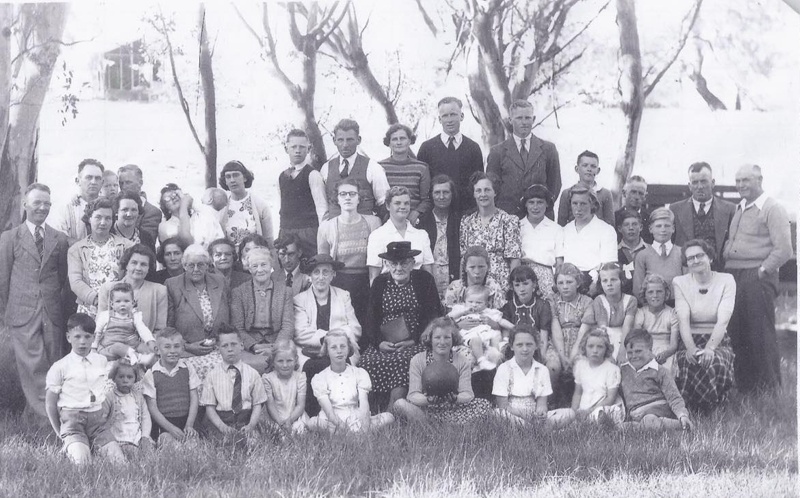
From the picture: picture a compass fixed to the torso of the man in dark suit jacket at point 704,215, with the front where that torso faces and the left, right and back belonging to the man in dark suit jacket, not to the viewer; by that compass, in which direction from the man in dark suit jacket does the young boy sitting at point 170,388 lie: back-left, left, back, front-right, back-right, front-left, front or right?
front-right

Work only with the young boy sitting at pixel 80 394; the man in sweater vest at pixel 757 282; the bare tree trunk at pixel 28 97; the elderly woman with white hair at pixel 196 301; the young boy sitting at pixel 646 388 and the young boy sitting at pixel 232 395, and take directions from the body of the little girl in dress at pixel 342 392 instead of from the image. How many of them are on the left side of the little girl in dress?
2

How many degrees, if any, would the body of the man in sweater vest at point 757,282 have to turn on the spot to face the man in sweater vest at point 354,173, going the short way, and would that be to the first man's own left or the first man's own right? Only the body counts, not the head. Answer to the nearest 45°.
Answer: approximately 45° to the first man's own right

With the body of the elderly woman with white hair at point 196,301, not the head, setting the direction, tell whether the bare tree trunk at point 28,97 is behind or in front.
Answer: behind

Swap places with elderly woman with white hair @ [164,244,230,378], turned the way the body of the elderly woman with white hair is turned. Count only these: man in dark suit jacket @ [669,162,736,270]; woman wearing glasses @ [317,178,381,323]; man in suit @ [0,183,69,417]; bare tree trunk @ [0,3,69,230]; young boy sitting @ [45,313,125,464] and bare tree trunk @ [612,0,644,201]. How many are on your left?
3

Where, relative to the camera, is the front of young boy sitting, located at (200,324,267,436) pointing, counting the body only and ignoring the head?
toward the camera

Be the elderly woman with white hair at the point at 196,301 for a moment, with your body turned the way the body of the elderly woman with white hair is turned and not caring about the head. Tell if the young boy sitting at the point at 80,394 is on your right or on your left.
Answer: on your right

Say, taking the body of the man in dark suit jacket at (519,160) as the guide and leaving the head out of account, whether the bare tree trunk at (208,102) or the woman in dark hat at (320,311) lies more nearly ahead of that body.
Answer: the woman in dark hat

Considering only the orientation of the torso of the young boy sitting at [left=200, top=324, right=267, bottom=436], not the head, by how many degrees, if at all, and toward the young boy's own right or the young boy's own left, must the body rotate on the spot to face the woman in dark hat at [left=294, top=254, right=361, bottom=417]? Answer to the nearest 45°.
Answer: approximately 135° to the young boy's own left

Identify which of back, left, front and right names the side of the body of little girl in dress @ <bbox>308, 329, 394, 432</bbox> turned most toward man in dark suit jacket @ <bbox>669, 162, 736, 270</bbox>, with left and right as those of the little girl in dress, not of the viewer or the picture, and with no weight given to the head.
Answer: left

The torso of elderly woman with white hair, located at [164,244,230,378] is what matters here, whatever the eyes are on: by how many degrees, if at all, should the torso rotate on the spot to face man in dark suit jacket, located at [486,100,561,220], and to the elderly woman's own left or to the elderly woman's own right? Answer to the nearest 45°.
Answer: approximately 90° to the elderly woman's own left

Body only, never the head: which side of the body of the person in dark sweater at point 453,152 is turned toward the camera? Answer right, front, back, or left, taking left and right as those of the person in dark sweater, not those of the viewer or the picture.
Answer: front

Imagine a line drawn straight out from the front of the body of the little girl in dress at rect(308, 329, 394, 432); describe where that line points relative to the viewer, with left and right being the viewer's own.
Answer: facing the viewer
